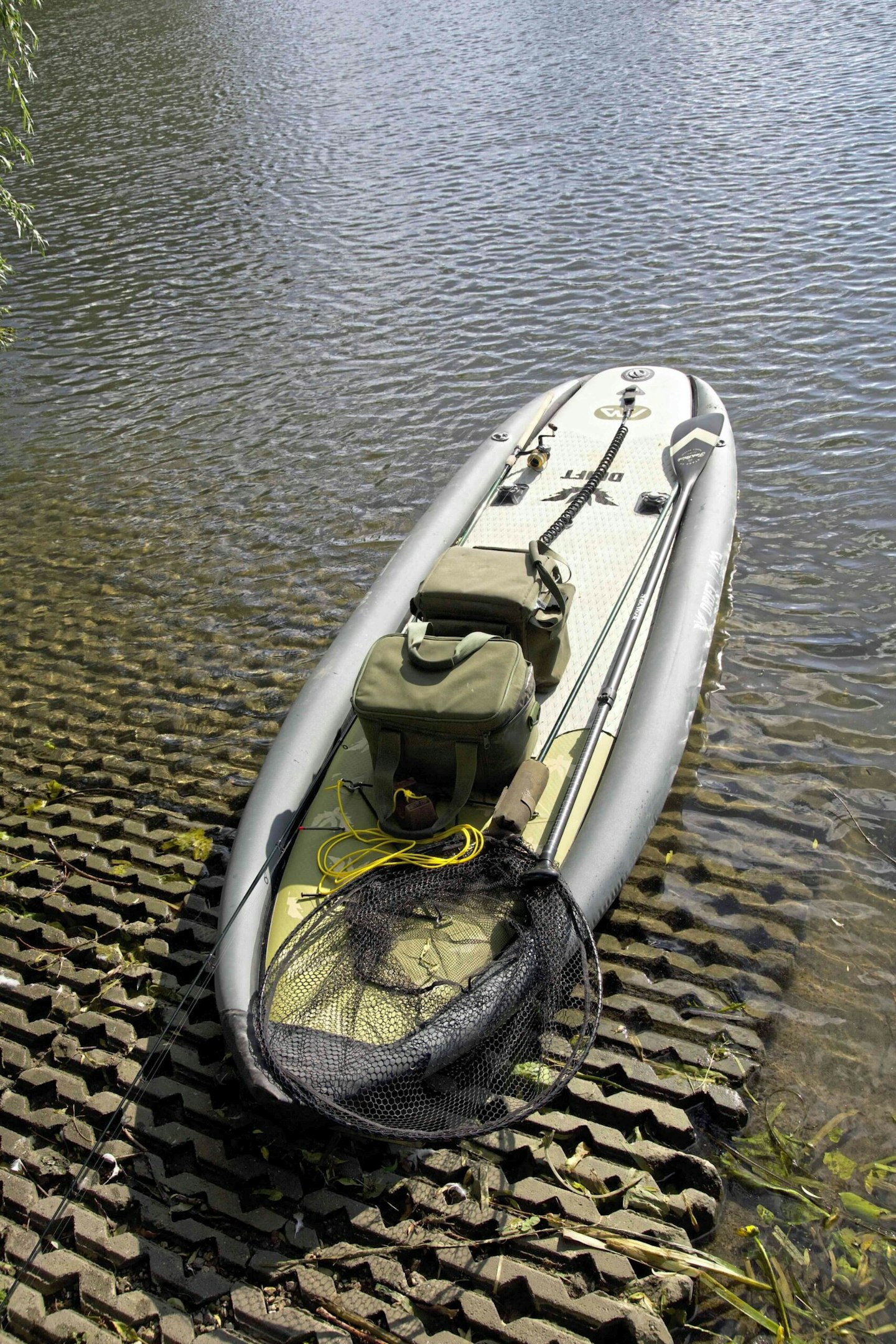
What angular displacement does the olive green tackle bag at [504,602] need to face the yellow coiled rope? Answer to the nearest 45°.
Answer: approximately 45° to its right

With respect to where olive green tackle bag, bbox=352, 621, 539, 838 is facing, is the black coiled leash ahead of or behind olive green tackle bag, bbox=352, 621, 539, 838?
behind

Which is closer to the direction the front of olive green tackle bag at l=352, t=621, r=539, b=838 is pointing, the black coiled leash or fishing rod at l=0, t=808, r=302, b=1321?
the fishing rod

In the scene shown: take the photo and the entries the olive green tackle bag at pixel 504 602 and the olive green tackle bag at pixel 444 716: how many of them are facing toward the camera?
2

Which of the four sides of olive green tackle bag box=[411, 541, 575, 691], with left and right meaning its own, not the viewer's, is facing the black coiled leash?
back

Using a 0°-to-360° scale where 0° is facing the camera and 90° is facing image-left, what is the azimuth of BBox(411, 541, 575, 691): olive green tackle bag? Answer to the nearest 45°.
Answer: approximately 0°

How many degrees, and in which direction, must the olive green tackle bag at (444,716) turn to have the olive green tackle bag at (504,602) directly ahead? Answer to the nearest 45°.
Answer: approximately 135° to its left

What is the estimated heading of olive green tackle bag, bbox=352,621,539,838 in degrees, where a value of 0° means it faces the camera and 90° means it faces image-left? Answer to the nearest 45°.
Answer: approximately 0°

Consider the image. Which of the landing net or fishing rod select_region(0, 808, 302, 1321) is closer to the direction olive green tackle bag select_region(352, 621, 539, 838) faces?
the landing net

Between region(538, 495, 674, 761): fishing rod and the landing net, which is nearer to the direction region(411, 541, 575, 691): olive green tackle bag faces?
the landing net
